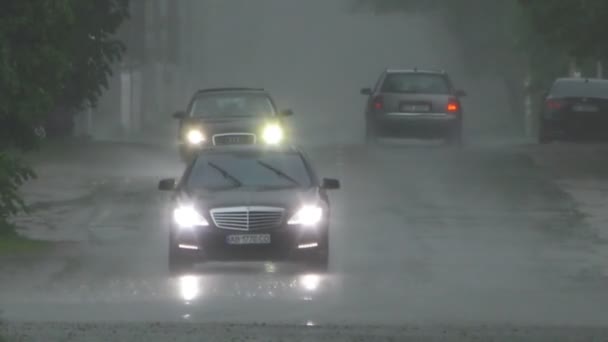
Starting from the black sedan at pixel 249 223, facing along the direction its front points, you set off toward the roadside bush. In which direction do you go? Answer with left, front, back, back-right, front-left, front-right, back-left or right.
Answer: back-right

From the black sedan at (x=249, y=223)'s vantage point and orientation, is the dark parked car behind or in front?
behind

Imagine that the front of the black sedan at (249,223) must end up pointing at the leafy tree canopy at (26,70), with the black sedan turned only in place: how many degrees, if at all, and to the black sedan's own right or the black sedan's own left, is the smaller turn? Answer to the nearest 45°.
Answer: approximately 135° to the black sedan's own right

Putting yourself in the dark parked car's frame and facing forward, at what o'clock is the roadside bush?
The roadside bush is roughly at 7 o'clock from the dark parked car.

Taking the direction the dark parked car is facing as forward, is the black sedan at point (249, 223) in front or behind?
behind

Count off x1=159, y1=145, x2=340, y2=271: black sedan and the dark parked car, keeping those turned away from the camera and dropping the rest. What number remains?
1

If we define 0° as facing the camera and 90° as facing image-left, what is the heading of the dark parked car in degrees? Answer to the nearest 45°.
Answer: approximately 180°

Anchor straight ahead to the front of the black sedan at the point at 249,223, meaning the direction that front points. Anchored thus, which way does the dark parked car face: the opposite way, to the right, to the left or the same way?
the opposite way
